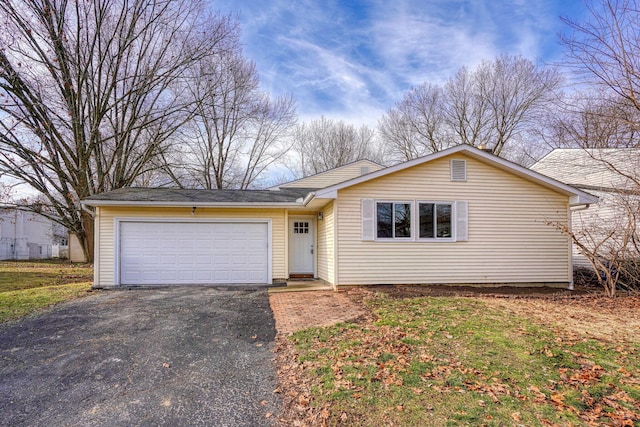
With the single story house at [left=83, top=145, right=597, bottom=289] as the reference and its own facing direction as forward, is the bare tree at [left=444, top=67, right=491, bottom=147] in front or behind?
behind

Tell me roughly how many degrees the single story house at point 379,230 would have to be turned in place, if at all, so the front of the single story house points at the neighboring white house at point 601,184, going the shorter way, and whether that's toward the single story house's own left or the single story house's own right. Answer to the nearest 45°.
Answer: approximately 90° to the single story house's own left

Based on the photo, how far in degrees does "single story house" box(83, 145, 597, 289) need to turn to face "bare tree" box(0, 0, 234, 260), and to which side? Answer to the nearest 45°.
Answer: approximately 135° to its right

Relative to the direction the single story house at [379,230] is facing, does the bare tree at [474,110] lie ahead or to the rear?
to the rear

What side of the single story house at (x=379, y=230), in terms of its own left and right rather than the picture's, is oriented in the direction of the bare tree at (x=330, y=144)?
back

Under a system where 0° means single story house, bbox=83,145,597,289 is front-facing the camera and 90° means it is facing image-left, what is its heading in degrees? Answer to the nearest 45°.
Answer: approximately 0°
